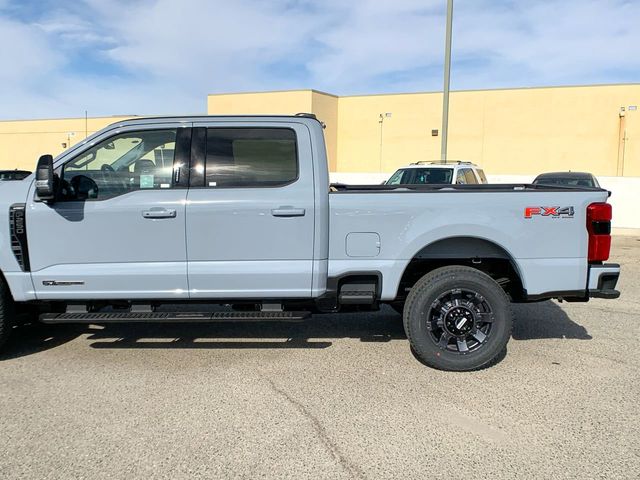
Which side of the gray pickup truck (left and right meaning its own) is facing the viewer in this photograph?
left

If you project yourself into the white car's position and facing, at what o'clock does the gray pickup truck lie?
The gray pickup truck is roughly at 11 o'clock from the white car.

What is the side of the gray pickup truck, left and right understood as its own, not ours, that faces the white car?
right

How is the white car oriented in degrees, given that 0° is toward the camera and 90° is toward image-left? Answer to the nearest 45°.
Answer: approximately 45°
